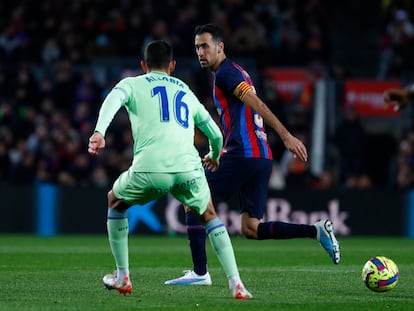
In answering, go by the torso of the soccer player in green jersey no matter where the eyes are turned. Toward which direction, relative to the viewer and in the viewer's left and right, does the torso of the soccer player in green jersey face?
facing away from the viewer

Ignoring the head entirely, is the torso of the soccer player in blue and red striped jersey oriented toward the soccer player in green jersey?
no

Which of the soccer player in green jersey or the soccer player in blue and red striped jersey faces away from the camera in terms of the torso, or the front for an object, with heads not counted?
the soccer player in green jersey

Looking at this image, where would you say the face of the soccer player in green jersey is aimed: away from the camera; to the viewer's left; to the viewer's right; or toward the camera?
away from the camera

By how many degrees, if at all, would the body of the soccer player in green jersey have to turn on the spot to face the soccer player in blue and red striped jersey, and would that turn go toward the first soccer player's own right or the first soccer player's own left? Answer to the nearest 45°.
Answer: approximately 45° to the first soccer player's own right
